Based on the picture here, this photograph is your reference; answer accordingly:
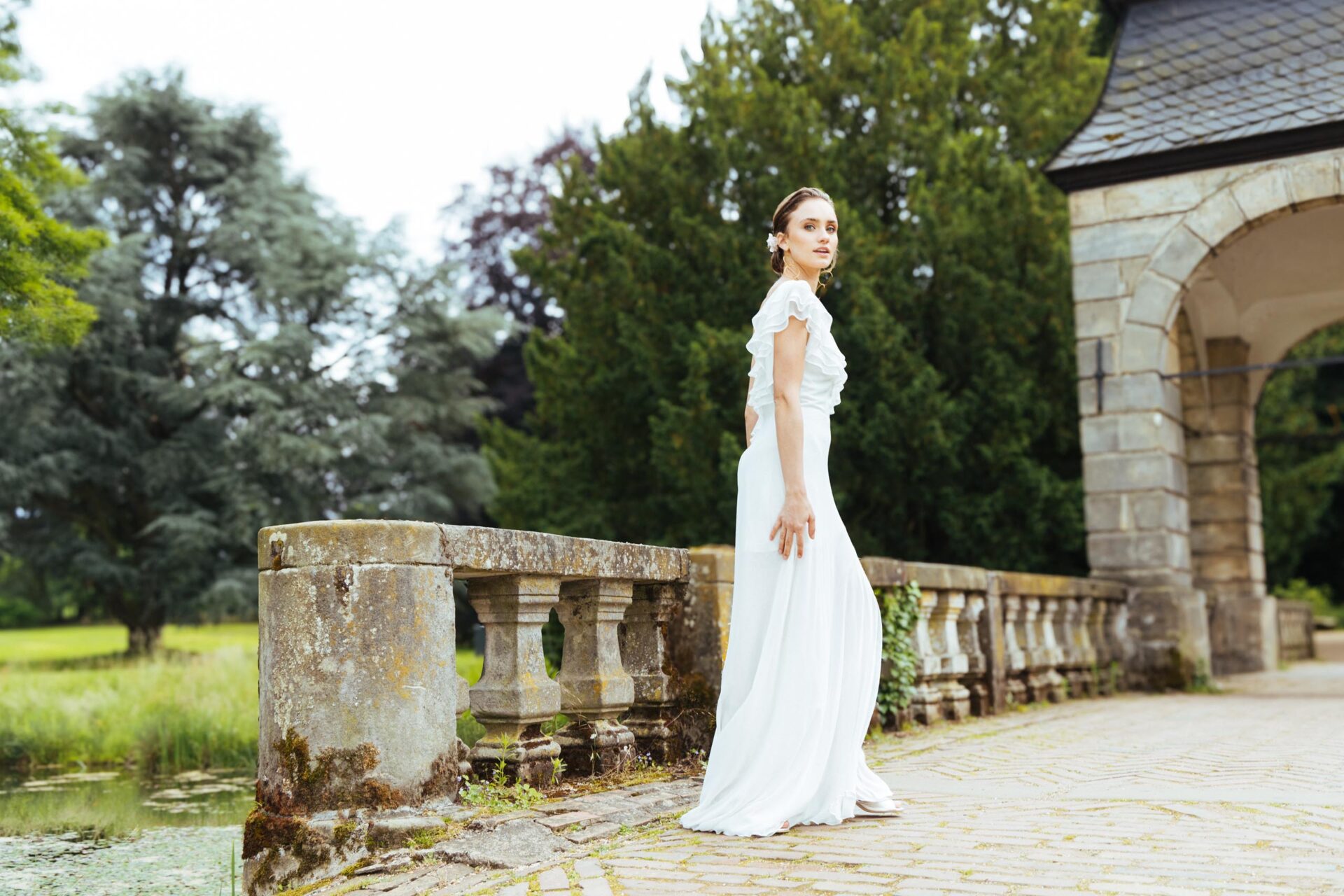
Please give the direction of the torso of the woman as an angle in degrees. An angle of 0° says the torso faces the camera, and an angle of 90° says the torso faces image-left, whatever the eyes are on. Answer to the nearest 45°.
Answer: approximately 270°

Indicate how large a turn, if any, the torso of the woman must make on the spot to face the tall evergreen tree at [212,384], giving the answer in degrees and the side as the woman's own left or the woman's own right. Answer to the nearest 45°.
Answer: approximately 135° to the woman's own left

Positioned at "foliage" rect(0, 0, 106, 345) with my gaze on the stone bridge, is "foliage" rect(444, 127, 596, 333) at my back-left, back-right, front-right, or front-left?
back-left

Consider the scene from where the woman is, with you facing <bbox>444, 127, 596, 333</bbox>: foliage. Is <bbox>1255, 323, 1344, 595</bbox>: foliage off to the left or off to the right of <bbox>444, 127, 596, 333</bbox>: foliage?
right

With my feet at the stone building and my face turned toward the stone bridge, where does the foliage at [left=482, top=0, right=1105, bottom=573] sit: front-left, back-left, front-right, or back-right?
back-right

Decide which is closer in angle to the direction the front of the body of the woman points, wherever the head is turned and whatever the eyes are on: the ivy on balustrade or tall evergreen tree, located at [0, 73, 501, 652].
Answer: the ivy on balustrade

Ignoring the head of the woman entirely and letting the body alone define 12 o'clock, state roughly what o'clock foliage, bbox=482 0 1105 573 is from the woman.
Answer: The foliage is roughly at 9 o'clock from the woman.

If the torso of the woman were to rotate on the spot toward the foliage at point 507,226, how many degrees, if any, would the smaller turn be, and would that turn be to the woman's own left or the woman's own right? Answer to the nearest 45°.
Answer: approximately 90° to the woman's own left
